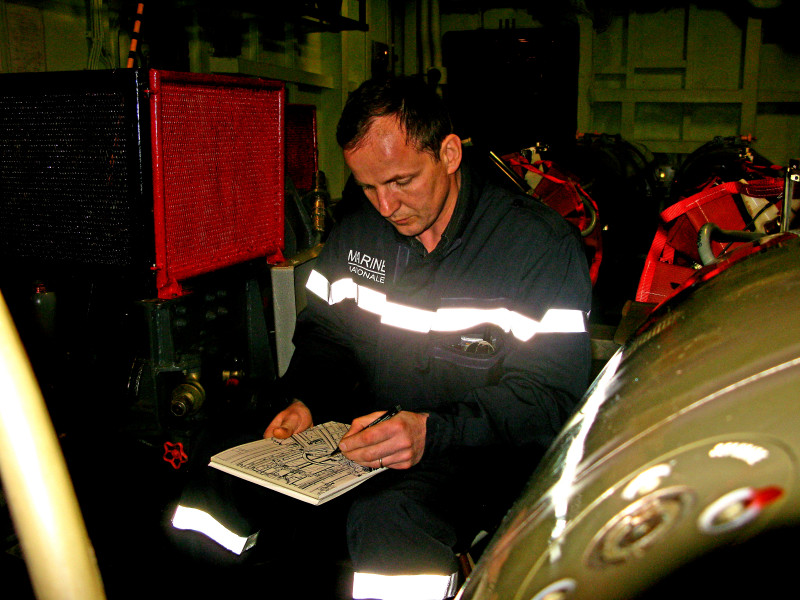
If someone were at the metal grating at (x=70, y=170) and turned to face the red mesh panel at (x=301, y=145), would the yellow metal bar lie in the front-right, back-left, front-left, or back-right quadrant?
back-right

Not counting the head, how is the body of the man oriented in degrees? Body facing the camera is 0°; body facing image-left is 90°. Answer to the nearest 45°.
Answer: approximately 45°

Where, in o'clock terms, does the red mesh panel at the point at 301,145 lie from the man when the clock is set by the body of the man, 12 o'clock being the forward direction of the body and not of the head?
The red mesh panel is roughly at 4 o'clock from the man.

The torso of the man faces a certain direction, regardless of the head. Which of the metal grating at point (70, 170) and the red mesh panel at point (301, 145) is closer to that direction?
the metal grating

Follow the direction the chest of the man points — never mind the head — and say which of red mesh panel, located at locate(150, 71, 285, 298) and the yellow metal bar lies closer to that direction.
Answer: the yellow metal bar

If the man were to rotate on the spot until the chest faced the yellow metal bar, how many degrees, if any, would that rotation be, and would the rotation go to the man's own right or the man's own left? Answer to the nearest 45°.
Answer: approximately 45° to the man's own left

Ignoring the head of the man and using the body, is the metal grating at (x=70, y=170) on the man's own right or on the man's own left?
on the man's own right
